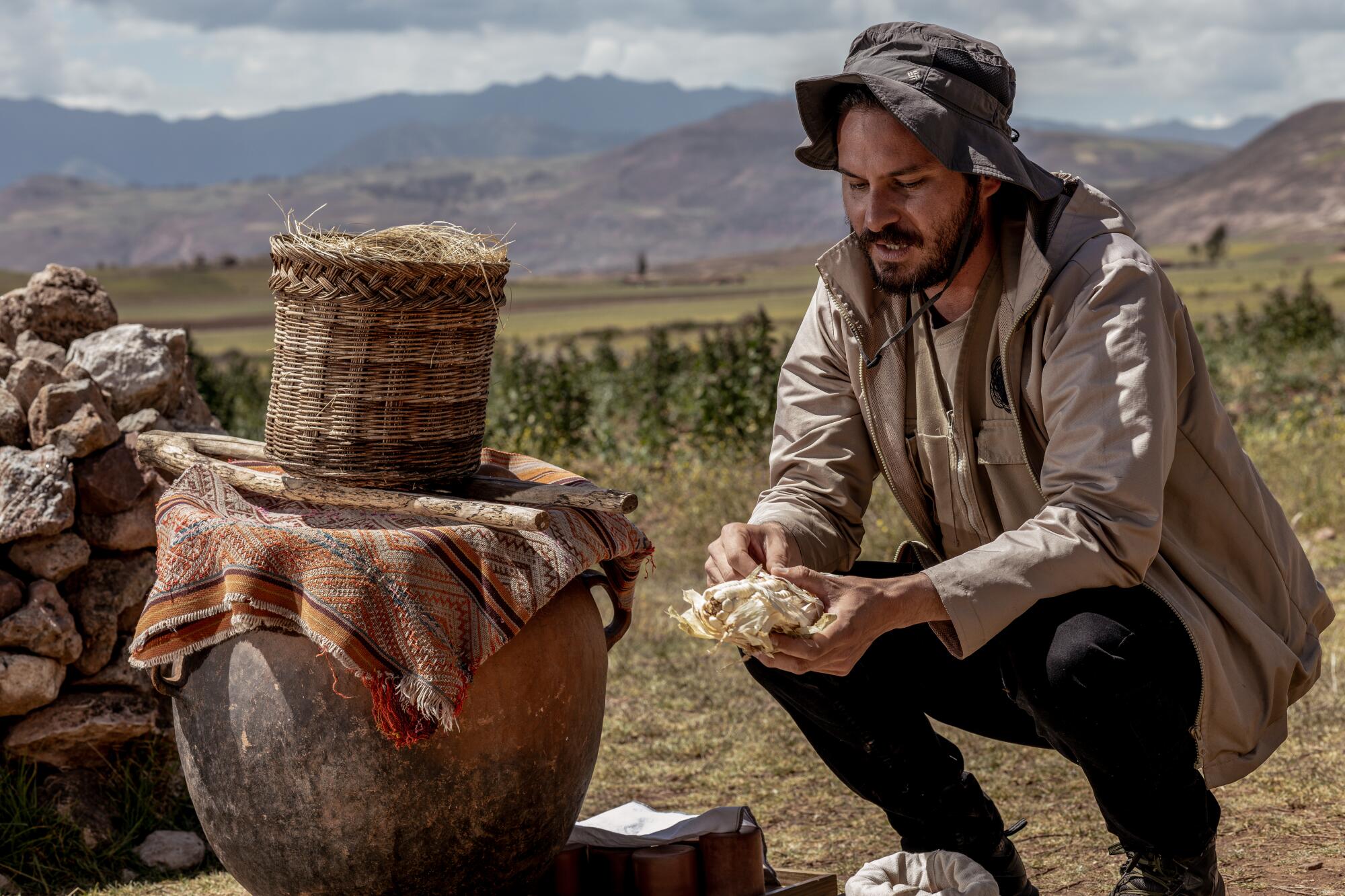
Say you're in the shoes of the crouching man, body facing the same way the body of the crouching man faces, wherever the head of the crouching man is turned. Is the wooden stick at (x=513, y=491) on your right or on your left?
on your right

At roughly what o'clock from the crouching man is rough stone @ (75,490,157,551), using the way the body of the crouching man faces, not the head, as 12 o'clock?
The rough stone is roughly at 2 o'clock from the crouching man.

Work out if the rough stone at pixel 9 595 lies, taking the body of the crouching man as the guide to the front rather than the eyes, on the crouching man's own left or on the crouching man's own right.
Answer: on the crouching man's own right

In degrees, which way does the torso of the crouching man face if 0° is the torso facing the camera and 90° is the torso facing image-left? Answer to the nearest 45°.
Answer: approximately 45°

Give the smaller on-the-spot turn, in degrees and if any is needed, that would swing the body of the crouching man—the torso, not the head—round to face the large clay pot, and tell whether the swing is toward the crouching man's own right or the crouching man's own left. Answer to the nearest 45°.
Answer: approximately 45° to the crouching man's own right

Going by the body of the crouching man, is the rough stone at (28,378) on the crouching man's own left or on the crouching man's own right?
on the crouching man's own right

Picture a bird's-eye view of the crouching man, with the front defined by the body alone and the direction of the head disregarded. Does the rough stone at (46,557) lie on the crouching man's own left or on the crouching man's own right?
on the crouching man's own right

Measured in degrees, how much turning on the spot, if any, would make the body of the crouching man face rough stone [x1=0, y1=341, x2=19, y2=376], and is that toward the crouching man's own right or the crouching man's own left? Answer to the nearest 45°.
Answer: approximately 45° to the crouching man's own right

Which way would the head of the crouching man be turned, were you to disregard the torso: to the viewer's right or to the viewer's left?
to the viewer's left
